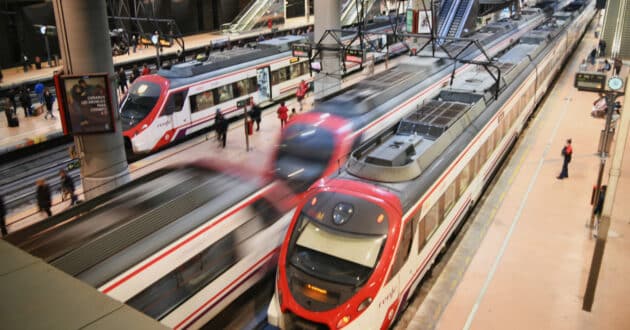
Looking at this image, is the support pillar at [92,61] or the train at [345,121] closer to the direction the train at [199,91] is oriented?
the support pillar

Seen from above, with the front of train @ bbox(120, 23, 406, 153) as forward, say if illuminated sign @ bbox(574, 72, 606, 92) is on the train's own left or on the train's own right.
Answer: on the train's own left

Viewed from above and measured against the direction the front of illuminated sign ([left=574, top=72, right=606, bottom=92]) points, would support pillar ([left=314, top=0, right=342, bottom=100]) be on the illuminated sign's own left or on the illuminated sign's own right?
on the illuminated sign's own right

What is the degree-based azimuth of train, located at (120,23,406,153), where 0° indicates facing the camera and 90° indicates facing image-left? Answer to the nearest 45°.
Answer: approximately 45°

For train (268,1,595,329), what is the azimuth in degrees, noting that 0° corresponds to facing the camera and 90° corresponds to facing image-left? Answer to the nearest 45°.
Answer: approximately 45°

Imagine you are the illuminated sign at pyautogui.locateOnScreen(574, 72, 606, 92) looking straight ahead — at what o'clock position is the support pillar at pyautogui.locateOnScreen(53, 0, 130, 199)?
The support pillar is roughly at 2 o'clock from the illuminated sign.

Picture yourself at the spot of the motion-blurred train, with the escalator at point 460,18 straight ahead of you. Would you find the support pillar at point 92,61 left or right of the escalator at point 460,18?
left

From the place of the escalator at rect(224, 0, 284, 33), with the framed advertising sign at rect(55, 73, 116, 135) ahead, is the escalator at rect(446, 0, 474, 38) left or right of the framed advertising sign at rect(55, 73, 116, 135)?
left

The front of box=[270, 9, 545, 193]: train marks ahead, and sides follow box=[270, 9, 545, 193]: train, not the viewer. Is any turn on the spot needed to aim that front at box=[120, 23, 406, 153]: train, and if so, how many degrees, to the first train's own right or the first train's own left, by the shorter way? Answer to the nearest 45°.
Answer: approximately 90° to the first train's own right

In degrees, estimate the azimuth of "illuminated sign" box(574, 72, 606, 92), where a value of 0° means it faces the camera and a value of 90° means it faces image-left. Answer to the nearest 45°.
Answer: approximately 0°
